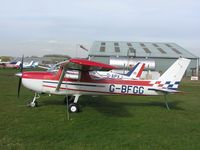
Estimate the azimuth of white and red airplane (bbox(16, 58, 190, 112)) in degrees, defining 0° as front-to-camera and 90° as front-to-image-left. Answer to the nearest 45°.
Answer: approximately 90°
